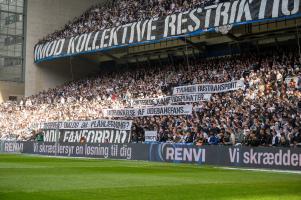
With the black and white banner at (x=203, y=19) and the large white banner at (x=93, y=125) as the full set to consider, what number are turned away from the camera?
0

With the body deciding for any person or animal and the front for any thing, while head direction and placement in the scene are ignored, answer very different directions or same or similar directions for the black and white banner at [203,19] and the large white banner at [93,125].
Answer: same or similar directions

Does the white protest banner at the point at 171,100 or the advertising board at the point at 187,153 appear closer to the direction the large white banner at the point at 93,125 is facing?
the advertising board

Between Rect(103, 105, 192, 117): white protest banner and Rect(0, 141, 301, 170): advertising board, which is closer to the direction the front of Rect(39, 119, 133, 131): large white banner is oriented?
the advertising board

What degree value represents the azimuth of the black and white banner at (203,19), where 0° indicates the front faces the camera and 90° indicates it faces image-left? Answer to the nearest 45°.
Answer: approximately 45°
